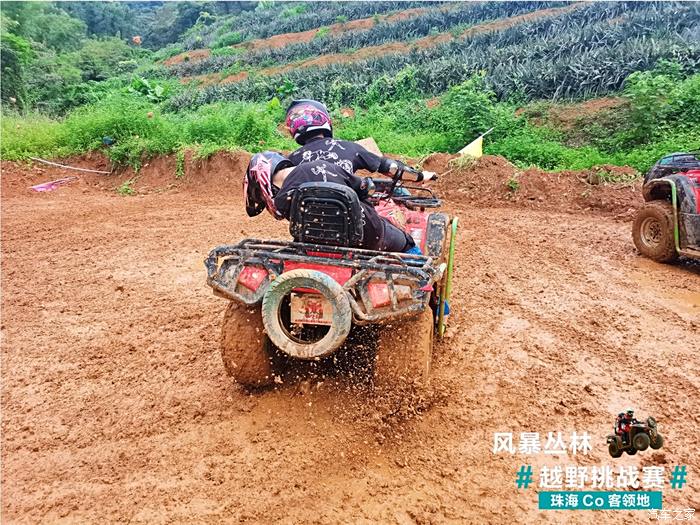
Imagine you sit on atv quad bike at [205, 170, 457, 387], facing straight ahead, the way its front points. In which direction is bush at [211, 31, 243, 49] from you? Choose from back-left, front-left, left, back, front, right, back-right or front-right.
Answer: front-left

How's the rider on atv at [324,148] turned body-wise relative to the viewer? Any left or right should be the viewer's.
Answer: facing away from the viewer and to the right of the viewer

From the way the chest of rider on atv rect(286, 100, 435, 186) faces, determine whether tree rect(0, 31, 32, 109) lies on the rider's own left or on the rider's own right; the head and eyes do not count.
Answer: on the rider's own left

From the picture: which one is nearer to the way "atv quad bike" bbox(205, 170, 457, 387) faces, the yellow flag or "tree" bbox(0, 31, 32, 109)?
the yellow flag

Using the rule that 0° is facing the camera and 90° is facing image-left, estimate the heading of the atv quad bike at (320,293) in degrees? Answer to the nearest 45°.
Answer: approximately 225°

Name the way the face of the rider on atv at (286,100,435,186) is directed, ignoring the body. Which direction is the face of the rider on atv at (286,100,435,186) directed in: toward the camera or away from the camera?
away from the camera

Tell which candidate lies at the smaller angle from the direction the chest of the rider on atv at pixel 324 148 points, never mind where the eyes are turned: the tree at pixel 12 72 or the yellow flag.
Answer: the yellow flag

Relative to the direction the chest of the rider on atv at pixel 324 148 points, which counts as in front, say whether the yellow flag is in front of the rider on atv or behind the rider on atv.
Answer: in front
